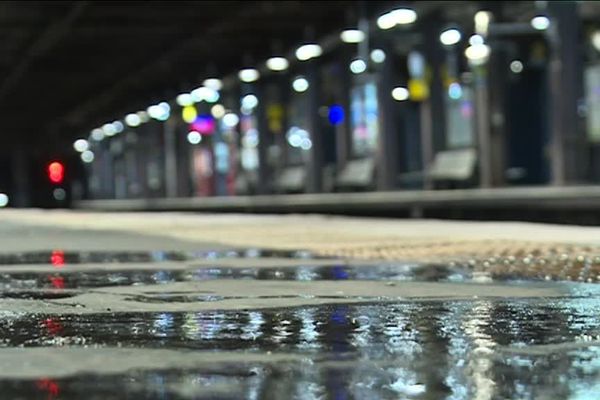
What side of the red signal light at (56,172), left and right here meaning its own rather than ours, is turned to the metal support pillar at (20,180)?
right

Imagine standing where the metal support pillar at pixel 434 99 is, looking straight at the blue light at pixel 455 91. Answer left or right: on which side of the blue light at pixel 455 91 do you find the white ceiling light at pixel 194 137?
left

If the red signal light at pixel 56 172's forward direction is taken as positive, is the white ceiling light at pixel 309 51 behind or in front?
in front

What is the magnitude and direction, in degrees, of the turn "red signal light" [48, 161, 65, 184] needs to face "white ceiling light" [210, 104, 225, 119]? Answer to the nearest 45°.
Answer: approximately 90° to its left

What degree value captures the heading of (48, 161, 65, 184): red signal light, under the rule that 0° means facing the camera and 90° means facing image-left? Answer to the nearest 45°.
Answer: approximately 0°

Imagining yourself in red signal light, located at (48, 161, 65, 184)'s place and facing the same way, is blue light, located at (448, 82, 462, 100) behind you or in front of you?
in front

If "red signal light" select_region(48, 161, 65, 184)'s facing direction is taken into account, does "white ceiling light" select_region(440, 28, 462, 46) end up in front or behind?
in front

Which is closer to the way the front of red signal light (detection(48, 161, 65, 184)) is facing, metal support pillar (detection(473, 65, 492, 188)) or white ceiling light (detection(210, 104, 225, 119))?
the metal support pillar

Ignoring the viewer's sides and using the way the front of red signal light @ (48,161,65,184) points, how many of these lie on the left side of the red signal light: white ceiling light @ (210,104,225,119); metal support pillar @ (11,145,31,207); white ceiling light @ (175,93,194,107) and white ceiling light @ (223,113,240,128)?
3

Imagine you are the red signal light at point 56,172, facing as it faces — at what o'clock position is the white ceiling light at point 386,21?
The white ceiling light is roughly at 11 o'clock from the red signal light.

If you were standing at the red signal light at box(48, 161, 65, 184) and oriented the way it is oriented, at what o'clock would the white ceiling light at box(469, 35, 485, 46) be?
The white ceiling light is roughly at 11 o'clock from the red signal light.
